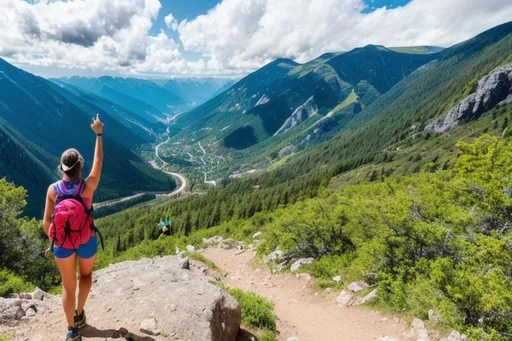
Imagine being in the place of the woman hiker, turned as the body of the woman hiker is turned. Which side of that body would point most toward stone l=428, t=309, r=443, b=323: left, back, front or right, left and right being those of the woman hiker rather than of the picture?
right

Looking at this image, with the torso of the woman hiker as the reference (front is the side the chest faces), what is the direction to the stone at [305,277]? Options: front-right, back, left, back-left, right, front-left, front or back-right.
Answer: front-right

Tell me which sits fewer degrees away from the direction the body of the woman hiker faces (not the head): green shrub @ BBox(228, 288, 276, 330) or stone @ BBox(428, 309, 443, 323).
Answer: the green shrub

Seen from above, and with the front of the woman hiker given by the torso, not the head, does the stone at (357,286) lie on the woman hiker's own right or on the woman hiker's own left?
on the woman hiker's own right

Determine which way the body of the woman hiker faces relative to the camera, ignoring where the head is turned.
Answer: away from the camera

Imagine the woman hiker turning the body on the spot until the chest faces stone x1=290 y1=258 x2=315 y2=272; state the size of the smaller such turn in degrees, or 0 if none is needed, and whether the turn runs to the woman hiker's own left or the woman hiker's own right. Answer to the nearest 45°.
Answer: approximately 45° to the woman hiker's own right

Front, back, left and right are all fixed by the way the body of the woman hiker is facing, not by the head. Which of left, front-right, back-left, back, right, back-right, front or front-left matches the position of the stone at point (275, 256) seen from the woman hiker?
front-right

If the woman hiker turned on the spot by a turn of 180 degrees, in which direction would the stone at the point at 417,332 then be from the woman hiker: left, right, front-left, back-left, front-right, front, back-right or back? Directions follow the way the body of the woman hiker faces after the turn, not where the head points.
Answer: left

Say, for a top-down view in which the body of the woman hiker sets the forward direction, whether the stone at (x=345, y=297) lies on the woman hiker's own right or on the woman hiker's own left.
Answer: on the woman hiker's own right
